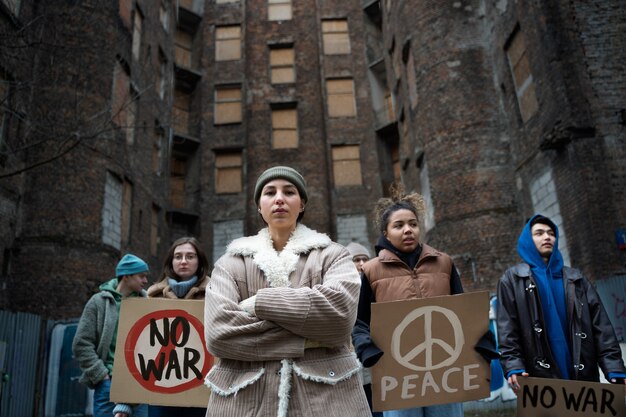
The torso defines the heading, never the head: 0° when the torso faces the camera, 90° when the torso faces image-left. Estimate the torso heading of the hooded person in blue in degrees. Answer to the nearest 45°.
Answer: approximately 0°

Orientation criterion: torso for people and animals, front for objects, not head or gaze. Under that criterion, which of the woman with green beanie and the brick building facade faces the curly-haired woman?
the brick building facade

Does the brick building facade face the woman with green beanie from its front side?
yes

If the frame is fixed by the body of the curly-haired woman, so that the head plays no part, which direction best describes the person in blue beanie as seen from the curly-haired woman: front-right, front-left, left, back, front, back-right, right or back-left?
right

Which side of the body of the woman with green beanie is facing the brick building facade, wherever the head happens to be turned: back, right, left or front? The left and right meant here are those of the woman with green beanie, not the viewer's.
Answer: back

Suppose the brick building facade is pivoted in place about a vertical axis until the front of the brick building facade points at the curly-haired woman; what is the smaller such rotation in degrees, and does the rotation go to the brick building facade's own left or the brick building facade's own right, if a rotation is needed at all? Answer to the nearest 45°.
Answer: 0° — it already faces them

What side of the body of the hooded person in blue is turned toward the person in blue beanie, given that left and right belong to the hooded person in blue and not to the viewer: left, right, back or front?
right

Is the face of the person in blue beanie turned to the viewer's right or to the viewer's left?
to the viewer's right

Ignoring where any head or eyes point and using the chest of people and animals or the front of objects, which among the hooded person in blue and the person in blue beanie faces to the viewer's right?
the person in blue beanie

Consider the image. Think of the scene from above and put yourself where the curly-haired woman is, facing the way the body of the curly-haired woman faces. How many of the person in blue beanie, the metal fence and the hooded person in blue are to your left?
1

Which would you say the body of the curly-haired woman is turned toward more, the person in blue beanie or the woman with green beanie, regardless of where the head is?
the woman with green beanie
